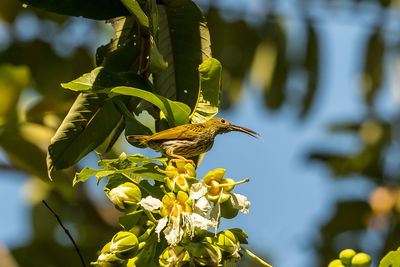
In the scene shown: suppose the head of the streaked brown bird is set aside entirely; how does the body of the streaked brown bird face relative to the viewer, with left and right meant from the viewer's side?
facing to the right of the viewer
